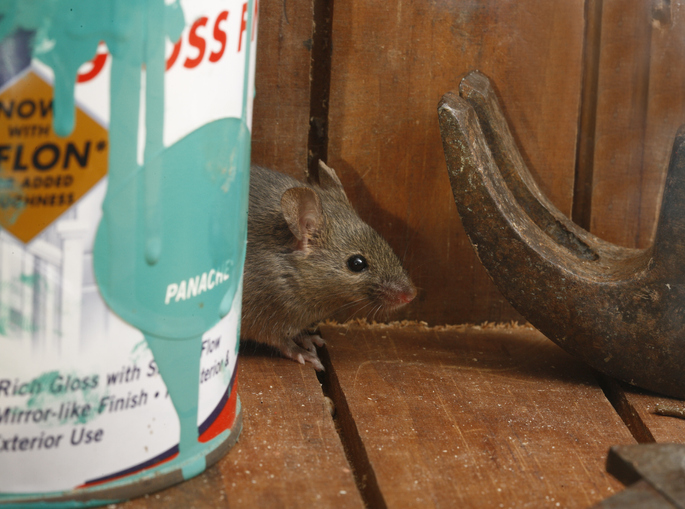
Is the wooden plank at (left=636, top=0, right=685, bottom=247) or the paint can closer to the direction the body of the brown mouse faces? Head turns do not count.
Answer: the wooden plank

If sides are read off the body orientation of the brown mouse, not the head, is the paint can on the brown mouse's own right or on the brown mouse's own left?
on the brown mouse's own right

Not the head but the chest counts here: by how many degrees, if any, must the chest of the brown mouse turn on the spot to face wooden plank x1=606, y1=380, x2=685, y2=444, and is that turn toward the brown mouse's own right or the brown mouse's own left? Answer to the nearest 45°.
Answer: approximately 45° to the brown mouse's own right

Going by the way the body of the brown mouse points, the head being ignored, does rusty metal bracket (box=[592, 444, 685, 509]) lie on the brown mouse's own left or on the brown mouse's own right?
on the brown mouse's own right

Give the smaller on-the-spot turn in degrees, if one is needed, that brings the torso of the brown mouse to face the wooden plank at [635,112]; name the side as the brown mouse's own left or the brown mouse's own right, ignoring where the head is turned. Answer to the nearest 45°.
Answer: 0° — it already faces it

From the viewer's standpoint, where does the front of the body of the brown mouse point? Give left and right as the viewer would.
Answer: facing to the right of the viewer

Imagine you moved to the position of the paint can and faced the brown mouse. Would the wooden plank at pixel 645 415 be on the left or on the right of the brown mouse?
right

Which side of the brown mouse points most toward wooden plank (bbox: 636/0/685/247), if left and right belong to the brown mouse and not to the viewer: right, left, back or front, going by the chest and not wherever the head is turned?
front
